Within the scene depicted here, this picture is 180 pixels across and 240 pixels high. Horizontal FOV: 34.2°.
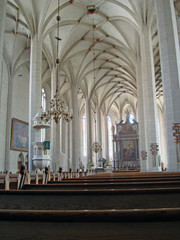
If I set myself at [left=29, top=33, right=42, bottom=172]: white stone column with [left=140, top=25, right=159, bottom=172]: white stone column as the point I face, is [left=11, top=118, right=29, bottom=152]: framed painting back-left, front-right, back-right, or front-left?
back-left

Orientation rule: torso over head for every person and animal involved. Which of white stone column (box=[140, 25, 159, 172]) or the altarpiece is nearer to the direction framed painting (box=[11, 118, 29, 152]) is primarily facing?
the white stone column

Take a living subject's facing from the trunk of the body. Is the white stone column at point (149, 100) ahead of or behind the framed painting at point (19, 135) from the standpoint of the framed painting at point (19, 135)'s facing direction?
ahead

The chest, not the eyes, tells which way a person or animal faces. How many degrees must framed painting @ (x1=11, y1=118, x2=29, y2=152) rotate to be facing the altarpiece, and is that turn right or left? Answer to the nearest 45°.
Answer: approximately 90° to its left

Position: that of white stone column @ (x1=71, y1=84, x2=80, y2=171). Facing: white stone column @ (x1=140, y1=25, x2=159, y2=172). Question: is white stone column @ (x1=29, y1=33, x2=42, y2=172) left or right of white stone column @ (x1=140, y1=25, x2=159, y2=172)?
right

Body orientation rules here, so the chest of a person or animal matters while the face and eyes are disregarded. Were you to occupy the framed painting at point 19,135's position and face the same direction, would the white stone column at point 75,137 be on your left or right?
on your left

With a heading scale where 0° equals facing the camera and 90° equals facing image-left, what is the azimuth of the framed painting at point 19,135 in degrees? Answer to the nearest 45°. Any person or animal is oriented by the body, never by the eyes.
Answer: approximately 315°

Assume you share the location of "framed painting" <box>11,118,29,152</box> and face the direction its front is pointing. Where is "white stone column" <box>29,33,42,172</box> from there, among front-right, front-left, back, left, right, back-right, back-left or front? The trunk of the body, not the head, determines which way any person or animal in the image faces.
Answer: front-right

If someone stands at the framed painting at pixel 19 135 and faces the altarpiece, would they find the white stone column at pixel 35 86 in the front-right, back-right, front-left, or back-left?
back-right
